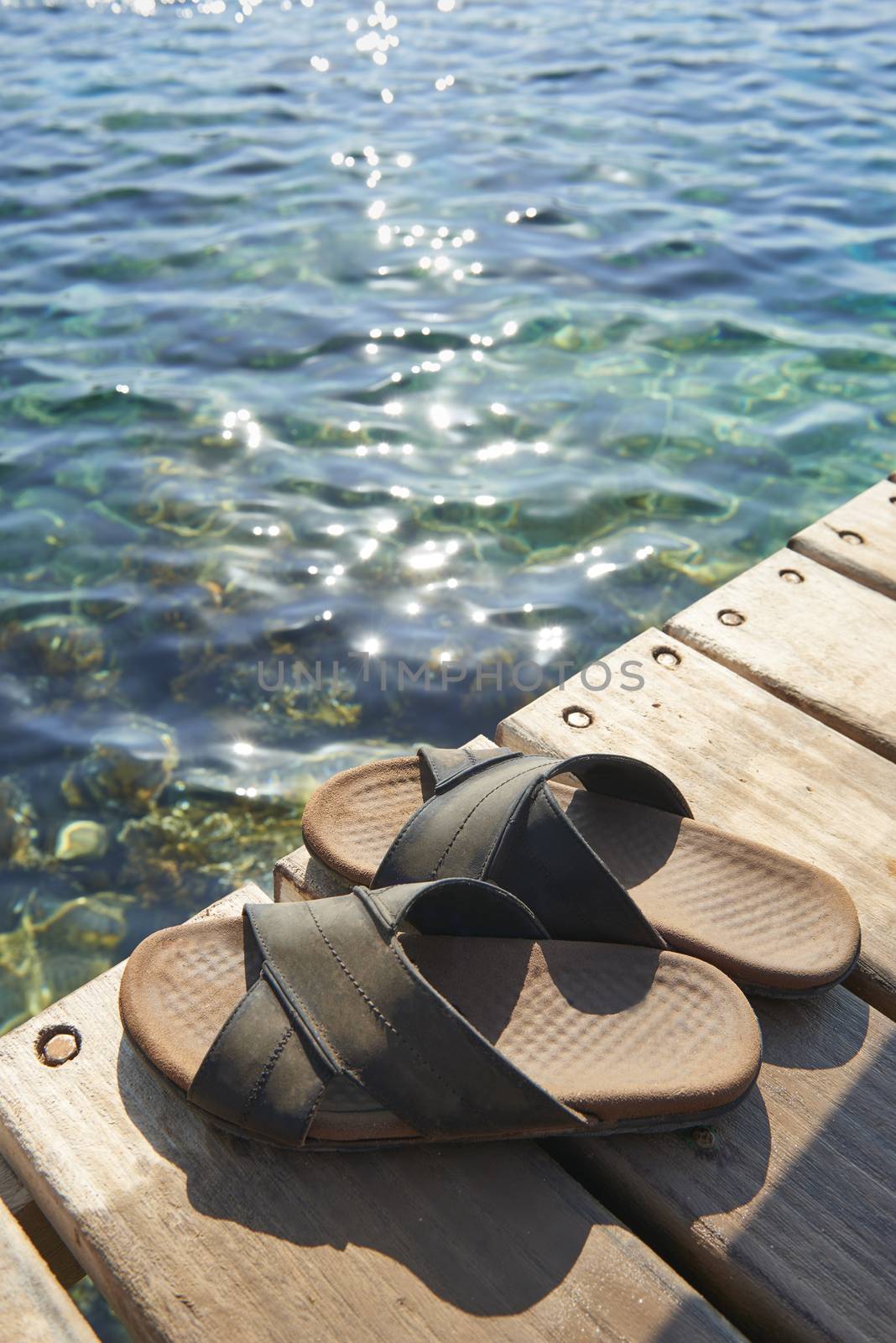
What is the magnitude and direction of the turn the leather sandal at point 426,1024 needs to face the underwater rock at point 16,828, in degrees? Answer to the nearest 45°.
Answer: approximately 45° to its right

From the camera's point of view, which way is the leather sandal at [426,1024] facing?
to the viewer's left

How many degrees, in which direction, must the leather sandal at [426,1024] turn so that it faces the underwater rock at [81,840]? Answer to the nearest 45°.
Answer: approximately 45° to its right

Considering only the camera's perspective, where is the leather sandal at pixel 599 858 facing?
facing away from the viewer and to the left of the viewer

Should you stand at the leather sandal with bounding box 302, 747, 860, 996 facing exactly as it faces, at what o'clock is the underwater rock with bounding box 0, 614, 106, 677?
The underwater rock is roughly at 12 o'clock from the leather sandal.

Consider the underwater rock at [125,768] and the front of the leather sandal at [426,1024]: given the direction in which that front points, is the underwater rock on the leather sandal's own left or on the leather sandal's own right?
on the leather sandal's own right
